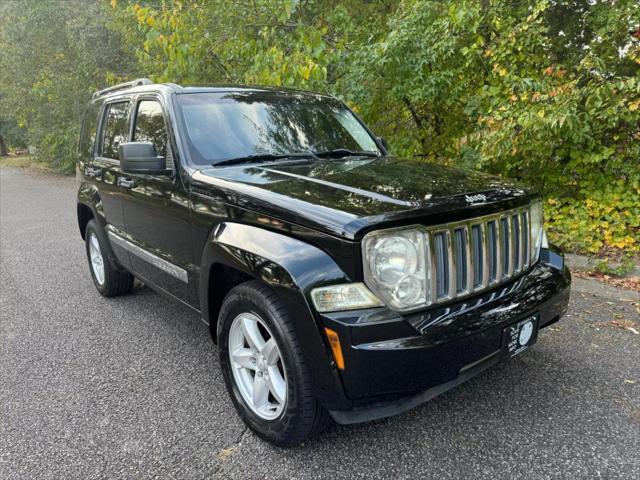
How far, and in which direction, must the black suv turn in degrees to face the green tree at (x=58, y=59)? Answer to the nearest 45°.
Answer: approximately 180°

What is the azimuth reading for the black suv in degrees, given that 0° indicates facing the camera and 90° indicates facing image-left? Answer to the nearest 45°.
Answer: approximately 315°
